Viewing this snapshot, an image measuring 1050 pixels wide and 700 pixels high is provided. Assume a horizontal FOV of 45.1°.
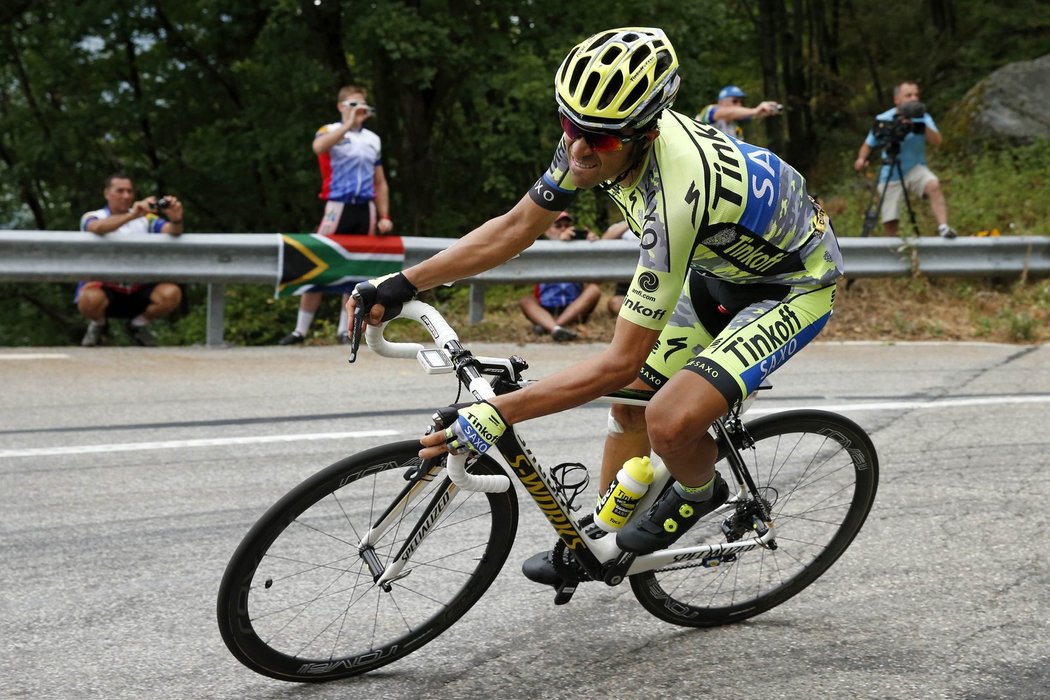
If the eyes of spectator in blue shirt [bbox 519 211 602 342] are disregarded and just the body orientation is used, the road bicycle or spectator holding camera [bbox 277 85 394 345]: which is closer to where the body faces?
the road bicycle

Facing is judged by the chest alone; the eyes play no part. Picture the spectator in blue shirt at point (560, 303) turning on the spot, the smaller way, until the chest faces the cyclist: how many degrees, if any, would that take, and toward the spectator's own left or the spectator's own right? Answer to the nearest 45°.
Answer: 0° — they already face them

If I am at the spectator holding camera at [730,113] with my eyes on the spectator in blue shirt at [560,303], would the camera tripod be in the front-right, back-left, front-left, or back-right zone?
back-left

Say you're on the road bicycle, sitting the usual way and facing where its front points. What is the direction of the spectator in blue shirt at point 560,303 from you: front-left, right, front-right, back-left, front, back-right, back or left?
back-right

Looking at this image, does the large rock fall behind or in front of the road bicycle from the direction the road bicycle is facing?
behind

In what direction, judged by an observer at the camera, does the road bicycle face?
facing the viewer and to the left of the viewer

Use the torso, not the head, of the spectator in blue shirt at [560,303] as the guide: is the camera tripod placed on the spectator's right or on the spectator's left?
on the spectator's left

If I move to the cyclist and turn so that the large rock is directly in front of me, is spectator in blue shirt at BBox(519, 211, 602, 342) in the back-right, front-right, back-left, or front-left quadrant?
front-left

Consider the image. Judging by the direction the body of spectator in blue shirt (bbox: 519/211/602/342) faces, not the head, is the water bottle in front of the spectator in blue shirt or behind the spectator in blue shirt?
in front

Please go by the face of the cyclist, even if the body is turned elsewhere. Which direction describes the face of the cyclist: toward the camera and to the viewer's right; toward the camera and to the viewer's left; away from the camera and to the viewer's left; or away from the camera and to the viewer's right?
toward the camera and to the viewer's left

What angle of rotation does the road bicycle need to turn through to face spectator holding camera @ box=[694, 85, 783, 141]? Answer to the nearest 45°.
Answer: approximately 135° to its right

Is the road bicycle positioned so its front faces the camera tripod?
no

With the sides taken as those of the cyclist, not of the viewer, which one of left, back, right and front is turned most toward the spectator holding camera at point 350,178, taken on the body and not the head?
right

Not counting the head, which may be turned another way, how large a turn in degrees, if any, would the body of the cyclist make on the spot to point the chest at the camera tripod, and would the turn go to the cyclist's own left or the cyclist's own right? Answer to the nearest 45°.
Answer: approximately 135° to the cyclist's own right

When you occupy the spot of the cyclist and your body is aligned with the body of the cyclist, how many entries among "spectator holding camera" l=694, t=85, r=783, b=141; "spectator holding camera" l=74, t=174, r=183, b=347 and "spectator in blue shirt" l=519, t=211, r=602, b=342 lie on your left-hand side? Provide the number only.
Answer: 0

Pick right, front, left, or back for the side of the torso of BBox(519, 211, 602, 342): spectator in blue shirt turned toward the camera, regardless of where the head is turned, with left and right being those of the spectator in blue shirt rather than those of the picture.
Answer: front

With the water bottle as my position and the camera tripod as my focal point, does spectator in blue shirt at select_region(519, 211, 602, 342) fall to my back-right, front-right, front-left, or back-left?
front-left
